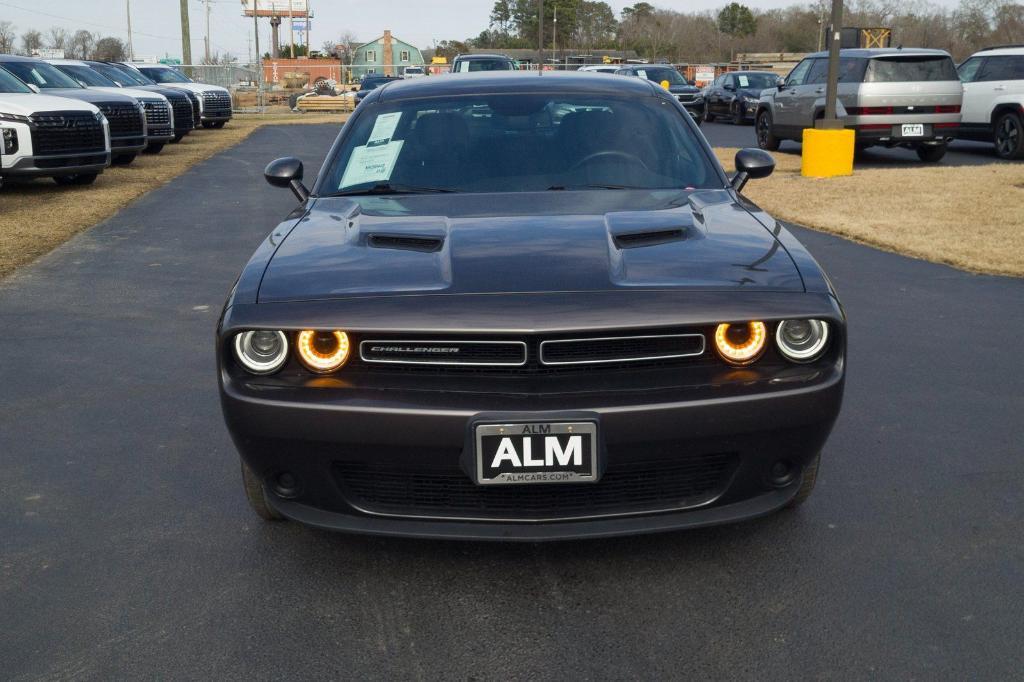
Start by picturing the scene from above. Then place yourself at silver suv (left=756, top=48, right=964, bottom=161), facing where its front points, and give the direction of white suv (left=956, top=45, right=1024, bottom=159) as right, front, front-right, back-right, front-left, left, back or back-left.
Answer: right

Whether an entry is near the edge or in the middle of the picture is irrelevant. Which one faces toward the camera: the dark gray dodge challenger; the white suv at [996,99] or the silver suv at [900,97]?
the dark gray dodge challenger

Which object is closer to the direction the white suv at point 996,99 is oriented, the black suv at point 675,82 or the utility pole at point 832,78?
the black suv

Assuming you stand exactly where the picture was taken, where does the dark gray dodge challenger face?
facing the viewer

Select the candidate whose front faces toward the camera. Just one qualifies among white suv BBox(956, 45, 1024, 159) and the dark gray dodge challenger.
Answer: the dark gray dodge challenger

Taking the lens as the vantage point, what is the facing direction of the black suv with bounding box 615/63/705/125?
facing the viewer and to the right of the viewer

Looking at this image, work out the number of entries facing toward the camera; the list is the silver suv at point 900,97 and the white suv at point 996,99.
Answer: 0

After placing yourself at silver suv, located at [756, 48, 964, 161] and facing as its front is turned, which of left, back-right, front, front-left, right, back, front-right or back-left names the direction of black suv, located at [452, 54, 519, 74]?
front

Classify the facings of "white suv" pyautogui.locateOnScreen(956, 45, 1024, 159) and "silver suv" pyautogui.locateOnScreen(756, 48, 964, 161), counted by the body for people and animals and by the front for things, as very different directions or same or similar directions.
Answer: same or similar directions

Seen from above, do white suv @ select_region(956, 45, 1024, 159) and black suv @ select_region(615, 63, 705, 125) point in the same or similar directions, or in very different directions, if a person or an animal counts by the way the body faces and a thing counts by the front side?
very different directions

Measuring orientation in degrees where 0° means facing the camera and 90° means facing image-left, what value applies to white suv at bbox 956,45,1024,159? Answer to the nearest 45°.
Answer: approximately 135°

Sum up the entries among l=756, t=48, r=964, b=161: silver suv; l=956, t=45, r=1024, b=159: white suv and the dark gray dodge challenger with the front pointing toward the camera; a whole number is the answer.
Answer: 1

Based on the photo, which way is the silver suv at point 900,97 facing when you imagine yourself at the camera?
facing away from the viewer and to the left of the viewer

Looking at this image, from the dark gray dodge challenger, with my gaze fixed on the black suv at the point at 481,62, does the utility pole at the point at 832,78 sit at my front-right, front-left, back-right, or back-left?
front-right
